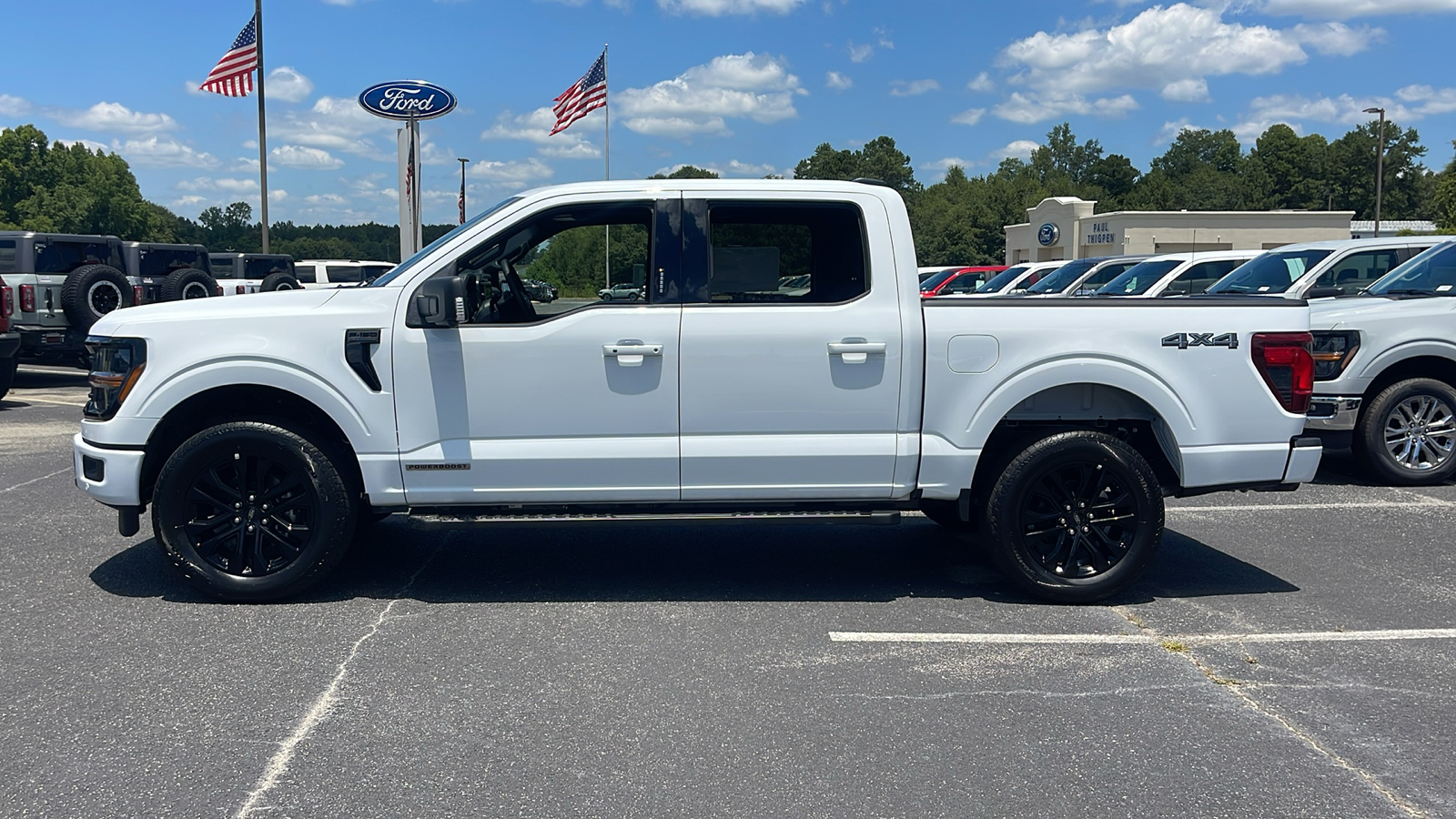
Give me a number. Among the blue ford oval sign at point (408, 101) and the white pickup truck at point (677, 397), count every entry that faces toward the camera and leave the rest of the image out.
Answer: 1

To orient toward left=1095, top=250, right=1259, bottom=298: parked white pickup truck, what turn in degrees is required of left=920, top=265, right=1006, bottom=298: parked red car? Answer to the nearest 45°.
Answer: approximately 45° to its left

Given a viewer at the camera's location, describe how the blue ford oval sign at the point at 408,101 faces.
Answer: facing the viewer

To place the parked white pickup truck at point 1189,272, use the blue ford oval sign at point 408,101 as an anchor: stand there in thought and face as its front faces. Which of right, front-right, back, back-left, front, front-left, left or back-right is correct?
front-left

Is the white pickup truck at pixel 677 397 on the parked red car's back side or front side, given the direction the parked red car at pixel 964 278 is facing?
on the front side

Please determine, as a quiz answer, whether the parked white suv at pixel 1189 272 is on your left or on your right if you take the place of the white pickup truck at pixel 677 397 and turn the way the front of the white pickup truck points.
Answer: on your right

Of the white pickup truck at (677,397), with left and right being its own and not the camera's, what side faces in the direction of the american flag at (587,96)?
right

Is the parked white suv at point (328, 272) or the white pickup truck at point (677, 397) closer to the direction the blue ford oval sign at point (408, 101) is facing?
the white pickup truck

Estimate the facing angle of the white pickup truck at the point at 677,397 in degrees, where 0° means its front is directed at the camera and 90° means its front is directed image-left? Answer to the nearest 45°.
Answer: approximately 90°

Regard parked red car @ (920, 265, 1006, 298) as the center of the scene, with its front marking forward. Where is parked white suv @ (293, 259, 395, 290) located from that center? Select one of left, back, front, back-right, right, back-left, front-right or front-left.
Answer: front-right
